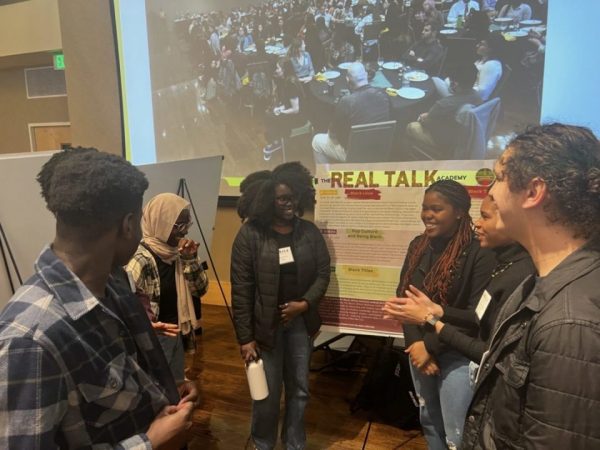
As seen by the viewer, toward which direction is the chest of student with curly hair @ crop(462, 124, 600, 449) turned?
to the viewer's left

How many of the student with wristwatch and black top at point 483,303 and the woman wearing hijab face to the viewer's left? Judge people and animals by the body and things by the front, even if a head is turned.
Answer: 1

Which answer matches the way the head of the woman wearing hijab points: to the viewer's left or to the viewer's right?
to the viewer's right

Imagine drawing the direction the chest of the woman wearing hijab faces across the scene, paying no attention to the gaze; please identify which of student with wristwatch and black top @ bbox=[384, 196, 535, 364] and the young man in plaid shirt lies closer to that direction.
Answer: the student with wristwatch and black top

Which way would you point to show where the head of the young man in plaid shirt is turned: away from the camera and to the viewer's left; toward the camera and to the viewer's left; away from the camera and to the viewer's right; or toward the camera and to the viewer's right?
away from the camera and to the viewer's right

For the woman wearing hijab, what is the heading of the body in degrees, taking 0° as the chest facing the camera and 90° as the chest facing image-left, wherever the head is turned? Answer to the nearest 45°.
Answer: approximately 315°

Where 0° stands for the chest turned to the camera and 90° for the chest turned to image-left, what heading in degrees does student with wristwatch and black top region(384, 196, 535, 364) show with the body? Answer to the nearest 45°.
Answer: approximately 90°

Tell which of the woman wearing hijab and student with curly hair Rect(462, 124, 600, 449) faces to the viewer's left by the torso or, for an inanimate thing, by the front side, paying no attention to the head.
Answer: the student with curly hair
